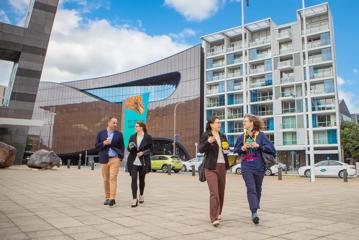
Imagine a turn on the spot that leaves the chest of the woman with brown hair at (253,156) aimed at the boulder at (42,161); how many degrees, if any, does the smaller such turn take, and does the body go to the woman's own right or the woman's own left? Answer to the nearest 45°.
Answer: approximately 135° to the woman's own right

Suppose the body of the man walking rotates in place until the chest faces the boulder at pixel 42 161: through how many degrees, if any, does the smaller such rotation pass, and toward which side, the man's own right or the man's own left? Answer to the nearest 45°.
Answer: approximately 180°

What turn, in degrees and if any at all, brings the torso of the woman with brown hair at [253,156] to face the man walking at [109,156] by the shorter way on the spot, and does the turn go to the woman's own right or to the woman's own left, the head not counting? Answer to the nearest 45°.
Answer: approximately 90° to the woman's own right

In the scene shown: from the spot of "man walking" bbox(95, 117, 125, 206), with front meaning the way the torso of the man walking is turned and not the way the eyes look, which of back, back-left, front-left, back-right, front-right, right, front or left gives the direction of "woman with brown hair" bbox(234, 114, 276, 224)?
front-left

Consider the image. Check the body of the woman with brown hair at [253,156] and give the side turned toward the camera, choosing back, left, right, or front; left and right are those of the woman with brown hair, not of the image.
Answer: front

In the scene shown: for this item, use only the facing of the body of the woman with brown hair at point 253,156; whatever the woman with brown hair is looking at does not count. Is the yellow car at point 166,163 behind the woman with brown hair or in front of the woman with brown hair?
behind

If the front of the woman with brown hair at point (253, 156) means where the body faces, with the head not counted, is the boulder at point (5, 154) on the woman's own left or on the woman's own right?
on the woman's own right

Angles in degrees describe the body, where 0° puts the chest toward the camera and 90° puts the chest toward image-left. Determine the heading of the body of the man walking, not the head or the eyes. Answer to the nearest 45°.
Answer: approximately 0°

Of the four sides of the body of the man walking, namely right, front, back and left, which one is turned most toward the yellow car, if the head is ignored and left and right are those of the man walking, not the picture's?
back

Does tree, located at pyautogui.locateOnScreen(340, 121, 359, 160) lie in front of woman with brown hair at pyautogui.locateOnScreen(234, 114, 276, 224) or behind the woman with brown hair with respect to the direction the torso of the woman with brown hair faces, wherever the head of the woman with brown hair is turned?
behind

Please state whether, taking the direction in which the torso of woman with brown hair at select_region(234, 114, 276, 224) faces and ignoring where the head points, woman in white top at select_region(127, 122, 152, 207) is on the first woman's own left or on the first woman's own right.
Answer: on the first woman's own right

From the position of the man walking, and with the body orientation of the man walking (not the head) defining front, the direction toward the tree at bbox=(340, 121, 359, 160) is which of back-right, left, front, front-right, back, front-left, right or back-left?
back-left
